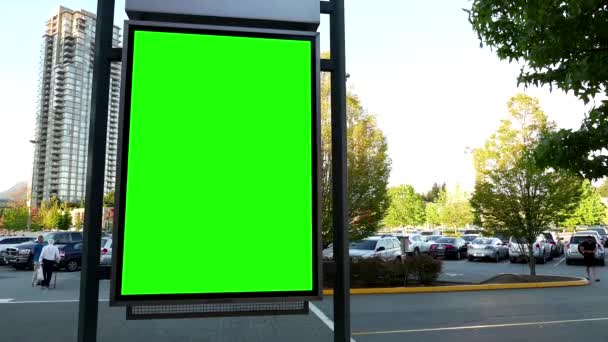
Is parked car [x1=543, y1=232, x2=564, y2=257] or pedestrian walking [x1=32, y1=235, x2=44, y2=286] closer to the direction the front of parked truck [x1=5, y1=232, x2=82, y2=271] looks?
the pedestrian walking

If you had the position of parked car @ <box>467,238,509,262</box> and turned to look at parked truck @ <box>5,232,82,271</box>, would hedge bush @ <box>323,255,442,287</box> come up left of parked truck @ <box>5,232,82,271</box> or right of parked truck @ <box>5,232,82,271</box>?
left

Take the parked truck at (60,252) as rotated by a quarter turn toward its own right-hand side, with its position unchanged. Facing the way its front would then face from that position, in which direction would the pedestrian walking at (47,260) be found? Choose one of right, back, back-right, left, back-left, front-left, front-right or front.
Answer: back-left

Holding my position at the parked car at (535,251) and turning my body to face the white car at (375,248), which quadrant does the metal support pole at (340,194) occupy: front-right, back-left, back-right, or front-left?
front-left

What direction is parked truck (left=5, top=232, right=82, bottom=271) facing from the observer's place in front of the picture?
facing the viewer and to the left of the viewer

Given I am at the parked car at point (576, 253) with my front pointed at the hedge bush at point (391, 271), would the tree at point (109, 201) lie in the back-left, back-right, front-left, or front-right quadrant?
front-right

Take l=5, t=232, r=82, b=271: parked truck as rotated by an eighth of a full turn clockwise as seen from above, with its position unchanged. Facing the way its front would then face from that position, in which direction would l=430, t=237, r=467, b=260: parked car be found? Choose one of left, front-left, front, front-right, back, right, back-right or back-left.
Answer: back

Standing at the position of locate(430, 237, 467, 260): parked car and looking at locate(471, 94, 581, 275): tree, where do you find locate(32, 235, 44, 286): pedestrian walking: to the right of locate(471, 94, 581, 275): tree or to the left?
right

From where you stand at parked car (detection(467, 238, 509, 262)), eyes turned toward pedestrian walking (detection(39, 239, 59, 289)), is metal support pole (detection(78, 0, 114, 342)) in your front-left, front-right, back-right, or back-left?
front-left
